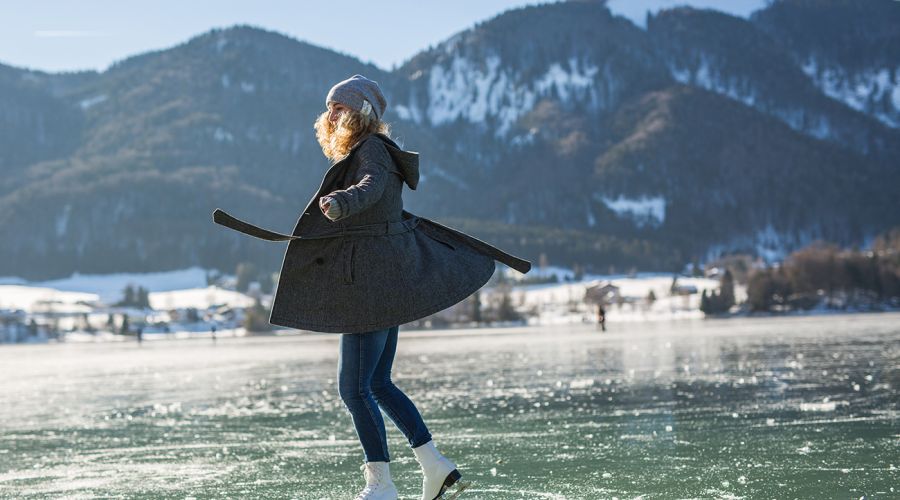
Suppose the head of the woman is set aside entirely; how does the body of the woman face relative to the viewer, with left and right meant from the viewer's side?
facing to the left of the viewer
